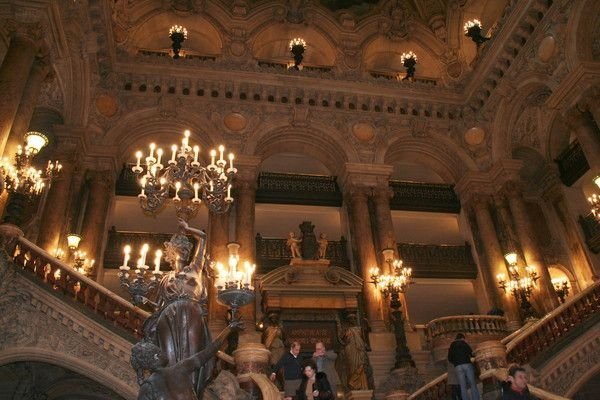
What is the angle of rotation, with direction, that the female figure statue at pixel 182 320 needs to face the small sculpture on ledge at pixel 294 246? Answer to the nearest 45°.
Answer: approximately 180°

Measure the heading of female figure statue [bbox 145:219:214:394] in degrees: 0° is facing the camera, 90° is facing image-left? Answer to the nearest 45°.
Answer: approximately 0°

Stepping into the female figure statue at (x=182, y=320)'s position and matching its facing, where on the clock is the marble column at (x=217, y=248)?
The marble column is roughly at 6 o'clock from the female figure statue.
